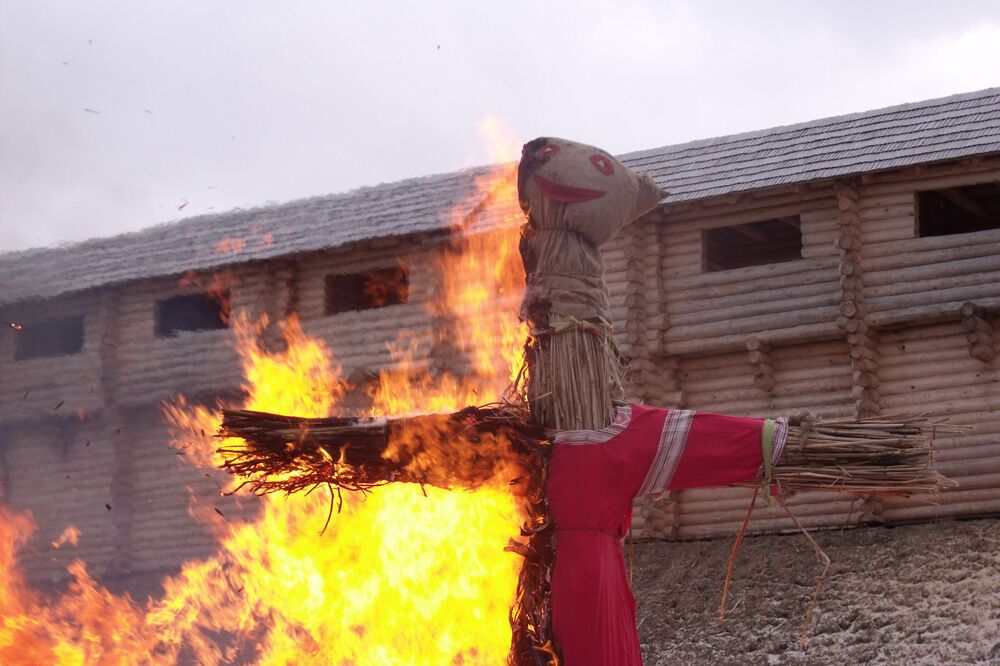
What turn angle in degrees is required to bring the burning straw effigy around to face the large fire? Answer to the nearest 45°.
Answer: approximately 135° to its right

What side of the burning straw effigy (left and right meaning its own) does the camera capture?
front

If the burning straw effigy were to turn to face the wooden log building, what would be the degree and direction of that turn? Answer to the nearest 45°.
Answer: approximately 180°
